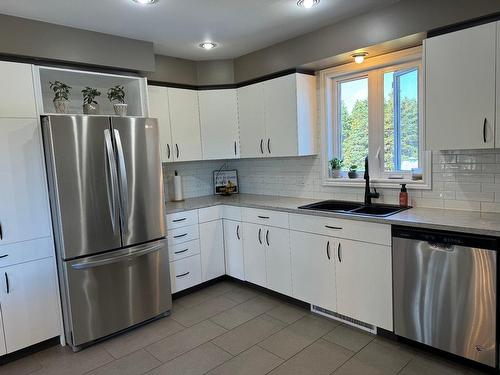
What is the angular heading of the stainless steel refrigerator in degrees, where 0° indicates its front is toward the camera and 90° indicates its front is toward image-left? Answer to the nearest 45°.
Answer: approximately 315°

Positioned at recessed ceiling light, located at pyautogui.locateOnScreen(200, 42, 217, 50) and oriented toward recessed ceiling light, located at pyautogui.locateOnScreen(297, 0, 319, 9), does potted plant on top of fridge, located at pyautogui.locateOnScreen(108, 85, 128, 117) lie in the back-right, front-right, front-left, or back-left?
back-right

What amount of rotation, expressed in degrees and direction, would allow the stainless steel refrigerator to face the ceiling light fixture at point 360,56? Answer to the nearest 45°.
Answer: approximately 45° to its left

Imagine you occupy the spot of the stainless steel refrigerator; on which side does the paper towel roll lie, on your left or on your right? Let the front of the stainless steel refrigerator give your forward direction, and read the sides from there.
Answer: on your left

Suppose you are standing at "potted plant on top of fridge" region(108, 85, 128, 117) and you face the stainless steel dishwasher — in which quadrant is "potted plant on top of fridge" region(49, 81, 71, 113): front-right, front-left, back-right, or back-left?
back-right
